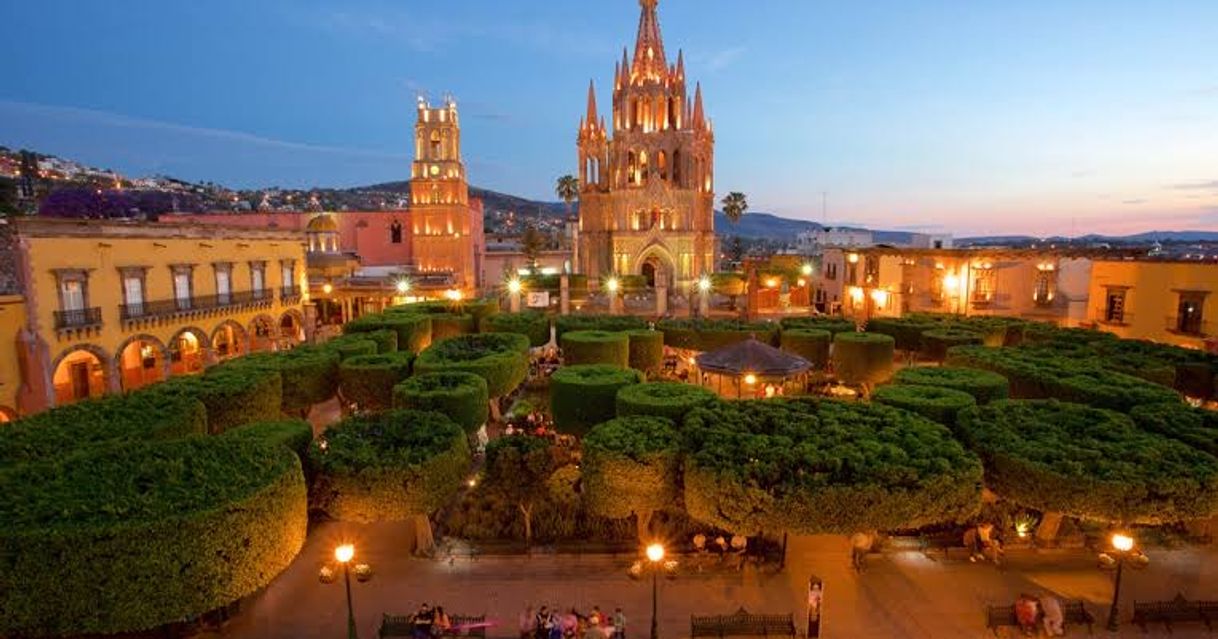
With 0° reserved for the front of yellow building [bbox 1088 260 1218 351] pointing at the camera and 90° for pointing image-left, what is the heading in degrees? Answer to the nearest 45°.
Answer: approximately 45°

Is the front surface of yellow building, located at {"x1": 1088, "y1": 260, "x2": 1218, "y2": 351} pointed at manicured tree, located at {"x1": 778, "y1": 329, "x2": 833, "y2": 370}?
yes

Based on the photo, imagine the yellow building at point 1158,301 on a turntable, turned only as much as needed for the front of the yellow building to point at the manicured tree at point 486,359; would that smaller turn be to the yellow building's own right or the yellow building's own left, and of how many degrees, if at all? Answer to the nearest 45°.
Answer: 0° — it already faces it

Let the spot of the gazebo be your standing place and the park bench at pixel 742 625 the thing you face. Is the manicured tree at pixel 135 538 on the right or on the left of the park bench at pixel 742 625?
right

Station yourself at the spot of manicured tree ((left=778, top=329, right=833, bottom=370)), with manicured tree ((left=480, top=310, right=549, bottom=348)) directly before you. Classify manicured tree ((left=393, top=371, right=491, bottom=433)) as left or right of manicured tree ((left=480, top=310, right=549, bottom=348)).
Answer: left

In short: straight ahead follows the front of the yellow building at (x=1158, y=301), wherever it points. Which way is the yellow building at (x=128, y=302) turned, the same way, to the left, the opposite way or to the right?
the opposite way

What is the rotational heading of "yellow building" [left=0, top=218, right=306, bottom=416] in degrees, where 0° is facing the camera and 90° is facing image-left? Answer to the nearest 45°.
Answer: approximately 315°

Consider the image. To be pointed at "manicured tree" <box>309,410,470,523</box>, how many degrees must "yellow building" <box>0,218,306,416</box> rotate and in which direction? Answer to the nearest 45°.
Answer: approximately 45° to its right

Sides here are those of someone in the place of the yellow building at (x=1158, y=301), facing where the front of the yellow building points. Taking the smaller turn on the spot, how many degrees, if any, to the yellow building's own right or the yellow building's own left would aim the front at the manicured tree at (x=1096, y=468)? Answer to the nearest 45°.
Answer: approximately 45° to the yellow building's own left

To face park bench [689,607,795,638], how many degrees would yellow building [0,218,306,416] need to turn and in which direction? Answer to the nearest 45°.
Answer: approximately 45° to its right

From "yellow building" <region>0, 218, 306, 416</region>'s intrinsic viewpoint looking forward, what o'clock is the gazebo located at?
The gazebo is roughly at 12 o'clock from the yellow building.
